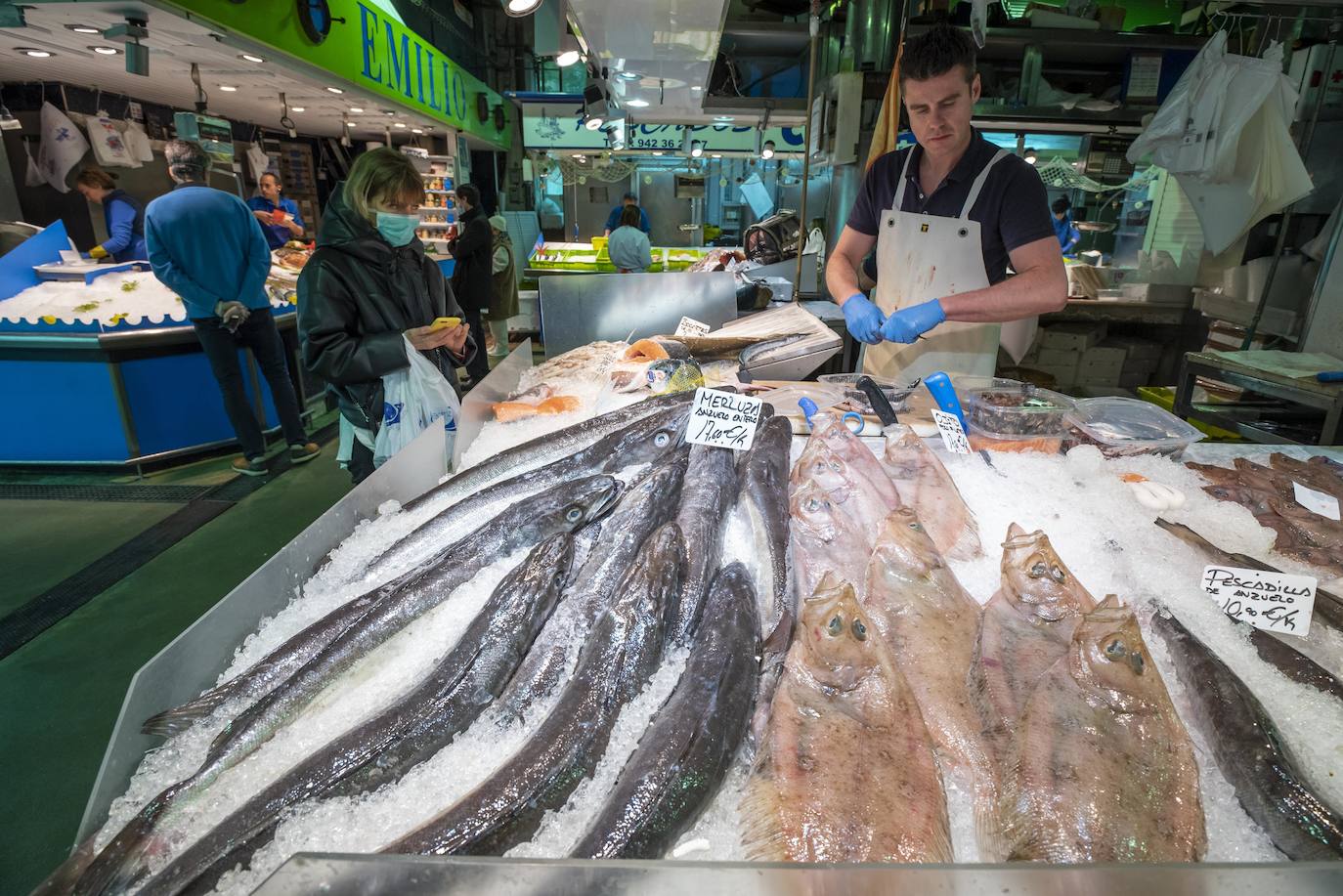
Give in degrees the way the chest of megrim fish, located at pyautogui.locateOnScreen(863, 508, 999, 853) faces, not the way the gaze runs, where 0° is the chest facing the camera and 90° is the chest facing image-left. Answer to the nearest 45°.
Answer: approximately 180°

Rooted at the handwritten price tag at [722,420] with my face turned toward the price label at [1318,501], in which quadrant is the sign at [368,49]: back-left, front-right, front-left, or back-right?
back-left

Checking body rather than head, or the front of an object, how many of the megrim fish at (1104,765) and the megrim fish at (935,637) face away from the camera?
2

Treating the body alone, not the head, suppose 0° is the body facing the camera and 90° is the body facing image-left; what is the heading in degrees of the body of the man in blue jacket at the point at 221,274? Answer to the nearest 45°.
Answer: approximately 180°

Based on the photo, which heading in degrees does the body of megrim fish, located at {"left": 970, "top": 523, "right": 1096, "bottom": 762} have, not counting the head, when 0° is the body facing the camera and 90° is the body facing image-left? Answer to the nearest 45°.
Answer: approximately 180°

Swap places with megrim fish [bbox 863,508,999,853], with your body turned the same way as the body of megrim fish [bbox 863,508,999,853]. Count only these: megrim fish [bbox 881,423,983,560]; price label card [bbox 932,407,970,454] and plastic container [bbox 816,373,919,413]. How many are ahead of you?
3

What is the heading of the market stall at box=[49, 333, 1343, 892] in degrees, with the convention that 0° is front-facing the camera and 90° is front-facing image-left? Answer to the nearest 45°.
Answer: approximately 0°

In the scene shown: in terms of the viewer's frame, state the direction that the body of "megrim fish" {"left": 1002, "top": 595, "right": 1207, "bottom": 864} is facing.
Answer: away from the camera

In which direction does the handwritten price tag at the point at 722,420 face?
toward the camera

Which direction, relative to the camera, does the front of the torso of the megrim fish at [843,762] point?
away from the camera

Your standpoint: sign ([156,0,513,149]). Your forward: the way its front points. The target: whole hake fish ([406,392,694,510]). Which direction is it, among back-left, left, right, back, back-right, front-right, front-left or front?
front-right

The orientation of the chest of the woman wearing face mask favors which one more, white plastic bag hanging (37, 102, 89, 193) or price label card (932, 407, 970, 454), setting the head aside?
the price label card

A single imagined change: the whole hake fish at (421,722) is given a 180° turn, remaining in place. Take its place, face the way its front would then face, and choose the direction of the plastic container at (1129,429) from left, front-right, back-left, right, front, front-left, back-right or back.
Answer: back-left

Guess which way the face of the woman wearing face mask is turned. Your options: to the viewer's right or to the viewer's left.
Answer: to the viewer's right

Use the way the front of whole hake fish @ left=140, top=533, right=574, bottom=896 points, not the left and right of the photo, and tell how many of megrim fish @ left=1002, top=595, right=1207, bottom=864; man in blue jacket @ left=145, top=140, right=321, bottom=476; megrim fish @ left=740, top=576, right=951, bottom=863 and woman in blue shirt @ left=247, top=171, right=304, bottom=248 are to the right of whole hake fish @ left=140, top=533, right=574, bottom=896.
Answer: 2

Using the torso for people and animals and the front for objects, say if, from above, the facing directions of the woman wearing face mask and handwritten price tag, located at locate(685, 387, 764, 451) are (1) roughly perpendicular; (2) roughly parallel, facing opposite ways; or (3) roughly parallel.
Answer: roughly perpendicular

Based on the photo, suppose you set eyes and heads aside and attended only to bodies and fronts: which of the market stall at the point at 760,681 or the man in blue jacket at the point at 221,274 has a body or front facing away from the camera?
the man in blue jacket

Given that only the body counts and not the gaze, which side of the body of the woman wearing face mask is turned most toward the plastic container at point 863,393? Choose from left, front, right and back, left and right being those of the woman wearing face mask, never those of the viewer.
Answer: front
